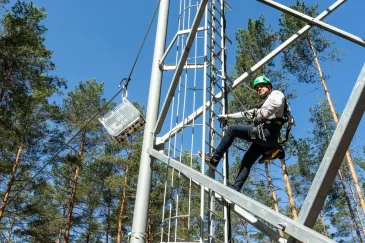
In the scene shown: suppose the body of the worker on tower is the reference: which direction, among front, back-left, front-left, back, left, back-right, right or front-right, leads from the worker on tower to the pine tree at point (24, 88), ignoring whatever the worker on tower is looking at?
front-right

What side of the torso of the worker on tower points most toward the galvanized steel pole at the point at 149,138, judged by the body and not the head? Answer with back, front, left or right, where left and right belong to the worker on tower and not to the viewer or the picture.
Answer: front

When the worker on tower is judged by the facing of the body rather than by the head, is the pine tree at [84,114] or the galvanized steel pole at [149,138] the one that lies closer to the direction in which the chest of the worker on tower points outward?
the galvanized steel pole

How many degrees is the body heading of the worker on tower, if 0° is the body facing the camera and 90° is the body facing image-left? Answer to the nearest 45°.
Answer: approximately 90°

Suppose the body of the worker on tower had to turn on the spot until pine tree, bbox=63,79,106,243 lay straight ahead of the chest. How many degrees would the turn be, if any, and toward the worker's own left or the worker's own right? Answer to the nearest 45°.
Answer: approximately 45° to the worker's own right
